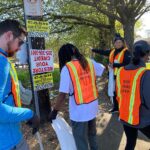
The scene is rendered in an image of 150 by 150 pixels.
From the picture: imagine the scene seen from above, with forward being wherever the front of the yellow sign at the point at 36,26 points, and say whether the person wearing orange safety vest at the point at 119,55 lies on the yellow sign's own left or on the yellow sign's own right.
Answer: on the yellow sign's own left

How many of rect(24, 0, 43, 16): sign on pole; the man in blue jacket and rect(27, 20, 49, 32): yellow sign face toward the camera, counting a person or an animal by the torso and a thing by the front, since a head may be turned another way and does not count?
2

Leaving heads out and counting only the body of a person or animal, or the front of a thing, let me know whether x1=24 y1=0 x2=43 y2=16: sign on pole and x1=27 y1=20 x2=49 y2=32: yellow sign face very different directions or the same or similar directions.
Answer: same or similar directions

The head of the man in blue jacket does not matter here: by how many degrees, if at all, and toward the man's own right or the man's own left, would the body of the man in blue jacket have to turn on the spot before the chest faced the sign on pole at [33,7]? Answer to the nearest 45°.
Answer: approximately 90° to the man's own left

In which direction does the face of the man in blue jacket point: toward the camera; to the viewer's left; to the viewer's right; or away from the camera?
to the viewer's right

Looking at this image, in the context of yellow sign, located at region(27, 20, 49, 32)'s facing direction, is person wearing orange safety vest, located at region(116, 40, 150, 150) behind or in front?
in front

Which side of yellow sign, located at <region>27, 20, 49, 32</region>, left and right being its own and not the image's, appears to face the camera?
front

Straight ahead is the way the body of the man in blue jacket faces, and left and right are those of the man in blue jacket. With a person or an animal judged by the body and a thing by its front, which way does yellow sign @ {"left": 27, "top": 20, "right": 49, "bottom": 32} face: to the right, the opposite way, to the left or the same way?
to the right

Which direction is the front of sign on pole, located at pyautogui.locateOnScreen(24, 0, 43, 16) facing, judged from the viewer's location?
facing the viewer

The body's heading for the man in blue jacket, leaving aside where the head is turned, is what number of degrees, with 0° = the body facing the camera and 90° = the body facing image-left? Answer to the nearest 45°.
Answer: approximately 270°

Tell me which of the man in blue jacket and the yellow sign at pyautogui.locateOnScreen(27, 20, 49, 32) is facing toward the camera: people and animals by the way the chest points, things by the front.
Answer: the yellow sign

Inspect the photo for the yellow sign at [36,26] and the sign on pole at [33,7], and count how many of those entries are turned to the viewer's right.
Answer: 0

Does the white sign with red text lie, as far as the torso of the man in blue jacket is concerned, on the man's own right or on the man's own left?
on the man's own left
